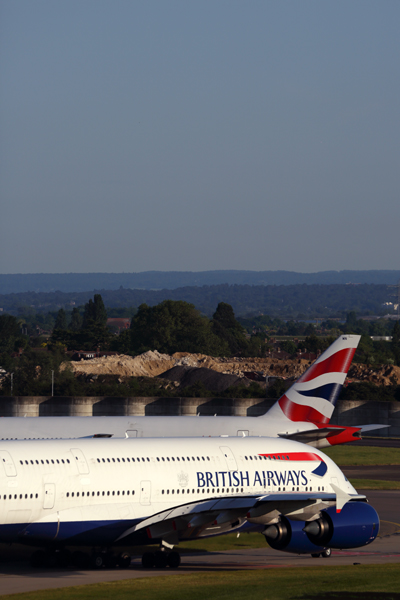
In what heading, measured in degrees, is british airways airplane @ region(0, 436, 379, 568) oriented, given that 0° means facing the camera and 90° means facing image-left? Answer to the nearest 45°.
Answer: approximately 225°
